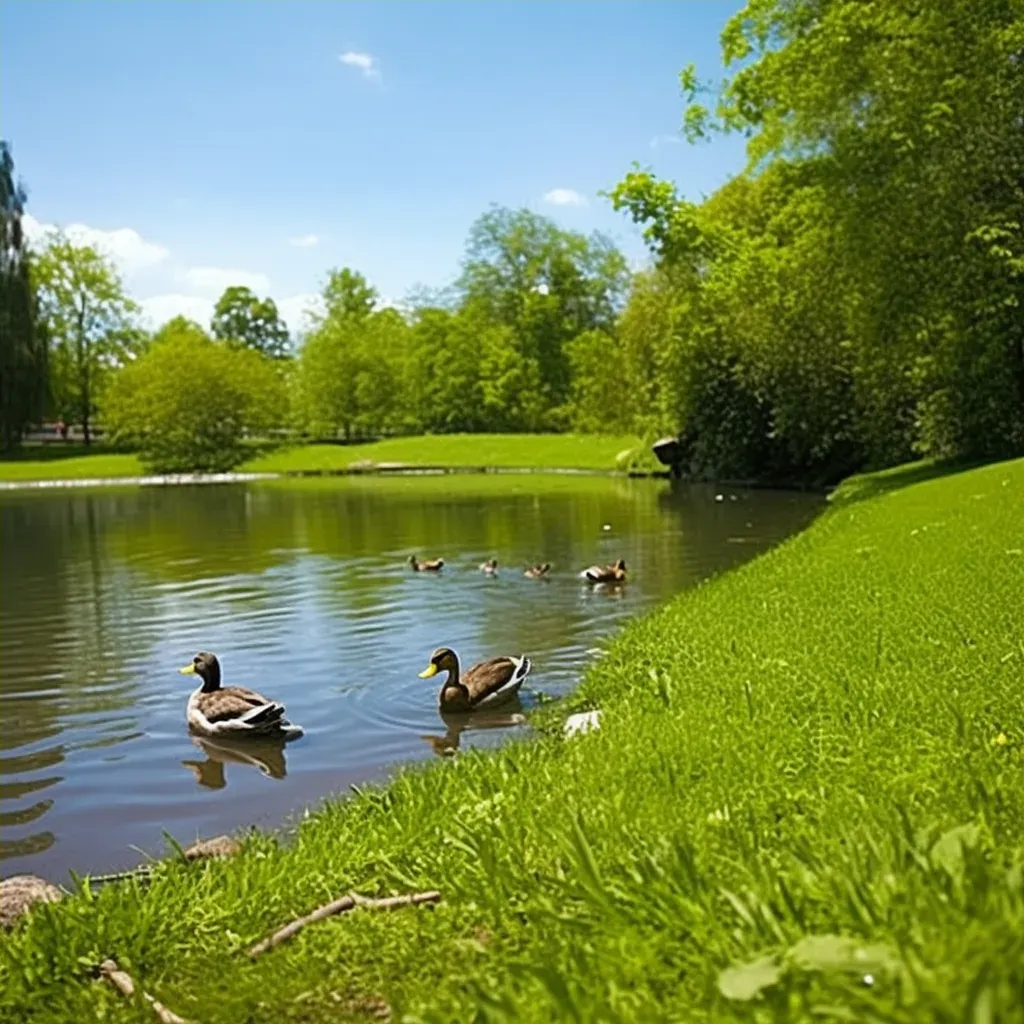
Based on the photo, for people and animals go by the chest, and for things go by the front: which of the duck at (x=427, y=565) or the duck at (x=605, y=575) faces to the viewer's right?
the duck at (x=605, y=575)

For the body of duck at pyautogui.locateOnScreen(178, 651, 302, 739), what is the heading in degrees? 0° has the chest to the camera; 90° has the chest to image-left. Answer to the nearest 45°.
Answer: approximately 90°

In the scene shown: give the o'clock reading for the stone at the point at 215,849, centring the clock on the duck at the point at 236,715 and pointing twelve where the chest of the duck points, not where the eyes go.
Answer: The stone is roughly at 9 o'clock from the duck.

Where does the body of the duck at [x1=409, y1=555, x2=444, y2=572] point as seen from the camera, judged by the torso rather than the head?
to the viewer's left

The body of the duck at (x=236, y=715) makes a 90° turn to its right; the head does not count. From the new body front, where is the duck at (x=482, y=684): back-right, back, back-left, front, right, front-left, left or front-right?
right

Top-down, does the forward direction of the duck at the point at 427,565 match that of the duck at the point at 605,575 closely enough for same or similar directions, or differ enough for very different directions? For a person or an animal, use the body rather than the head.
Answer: very different directions

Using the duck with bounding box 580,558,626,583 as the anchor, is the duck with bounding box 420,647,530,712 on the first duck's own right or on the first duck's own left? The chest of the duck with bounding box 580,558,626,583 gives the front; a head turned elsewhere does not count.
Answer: on the first duck's own right

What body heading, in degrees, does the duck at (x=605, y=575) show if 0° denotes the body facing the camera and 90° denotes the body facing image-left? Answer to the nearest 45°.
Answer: approximately 270°

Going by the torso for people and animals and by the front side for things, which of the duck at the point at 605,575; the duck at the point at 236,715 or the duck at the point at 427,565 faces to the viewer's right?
the duck at the point at 605,575

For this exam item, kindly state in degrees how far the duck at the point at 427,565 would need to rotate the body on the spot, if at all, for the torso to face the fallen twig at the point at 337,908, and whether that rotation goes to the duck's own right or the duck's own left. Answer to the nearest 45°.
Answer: approximately 90° to the duck's own left
